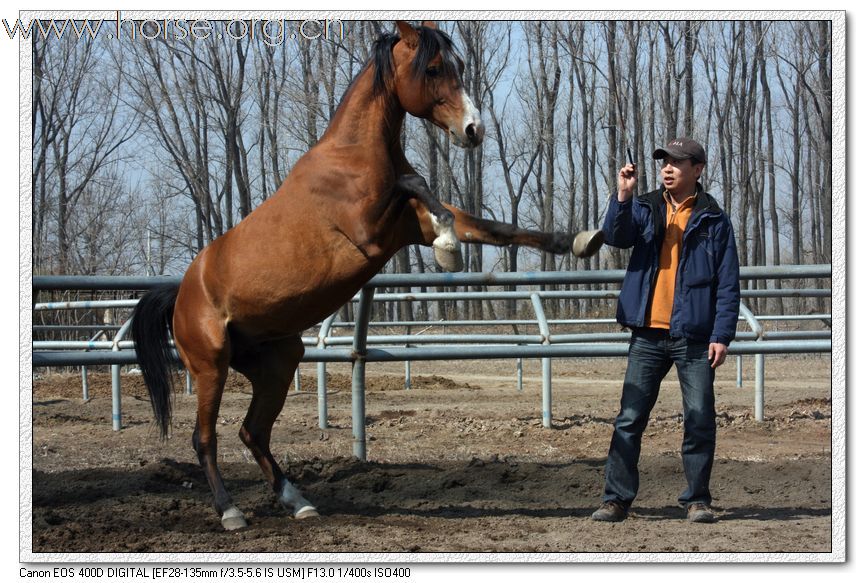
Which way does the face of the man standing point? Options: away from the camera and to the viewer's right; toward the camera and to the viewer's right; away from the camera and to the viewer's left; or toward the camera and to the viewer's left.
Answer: toward the camera and to the viewer's left

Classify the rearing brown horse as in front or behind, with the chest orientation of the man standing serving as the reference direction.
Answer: in front

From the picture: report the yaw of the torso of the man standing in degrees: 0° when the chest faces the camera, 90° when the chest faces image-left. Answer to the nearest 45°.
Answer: approximately 45°
